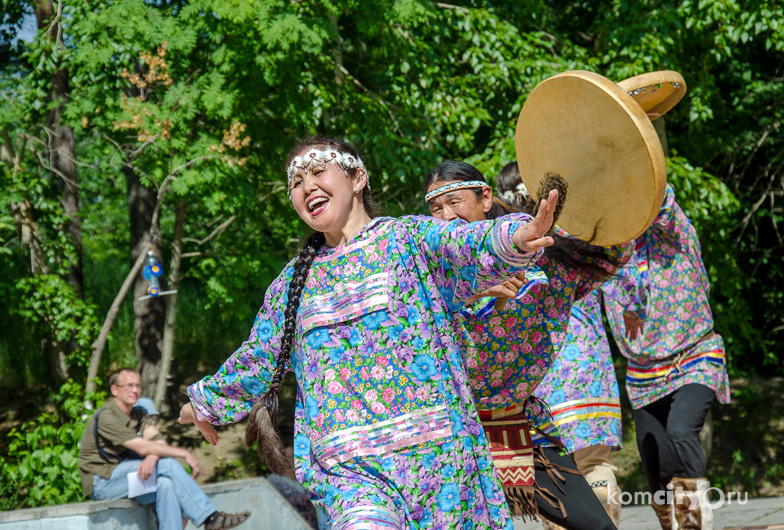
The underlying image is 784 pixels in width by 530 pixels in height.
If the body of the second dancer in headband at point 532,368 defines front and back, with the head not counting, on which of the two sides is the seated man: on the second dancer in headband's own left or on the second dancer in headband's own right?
on the second dancer in headband's own right

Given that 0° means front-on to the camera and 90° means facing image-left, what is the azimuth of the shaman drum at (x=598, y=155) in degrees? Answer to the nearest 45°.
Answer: approximately 45°

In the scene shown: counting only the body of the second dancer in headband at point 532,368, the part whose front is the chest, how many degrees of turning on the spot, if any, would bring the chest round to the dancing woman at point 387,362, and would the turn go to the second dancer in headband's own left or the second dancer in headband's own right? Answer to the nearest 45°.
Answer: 0° — they already face them

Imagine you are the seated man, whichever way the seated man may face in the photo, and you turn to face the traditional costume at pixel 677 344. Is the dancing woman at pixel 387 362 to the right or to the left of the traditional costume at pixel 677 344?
right

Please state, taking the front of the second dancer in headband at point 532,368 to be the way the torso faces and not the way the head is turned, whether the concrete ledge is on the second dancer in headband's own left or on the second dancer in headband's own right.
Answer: on the second dancer in headband's own right

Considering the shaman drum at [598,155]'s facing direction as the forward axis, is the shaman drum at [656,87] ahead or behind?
behind

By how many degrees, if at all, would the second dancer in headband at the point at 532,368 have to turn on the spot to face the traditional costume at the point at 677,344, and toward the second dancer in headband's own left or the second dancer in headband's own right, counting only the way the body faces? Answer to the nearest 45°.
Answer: approximately 180°

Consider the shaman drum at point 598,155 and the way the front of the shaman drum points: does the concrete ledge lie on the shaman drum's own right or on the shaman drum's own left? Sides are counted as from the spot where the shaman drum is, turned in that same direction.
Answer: on the shaman drum's own right
